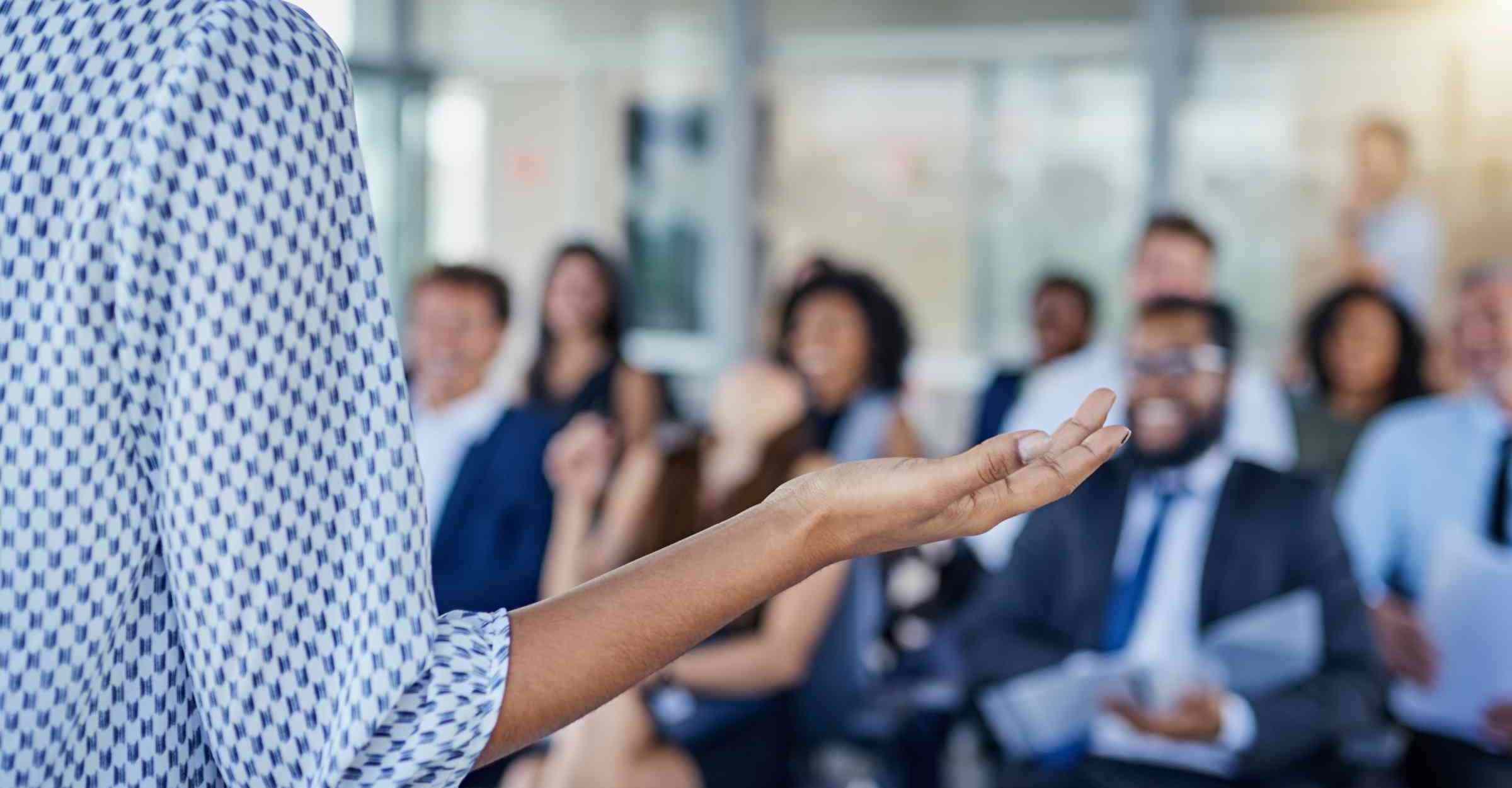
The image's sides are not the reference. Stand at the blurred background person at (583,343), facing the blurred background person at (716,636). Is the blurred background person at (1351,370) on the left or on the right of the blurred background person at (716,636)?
left

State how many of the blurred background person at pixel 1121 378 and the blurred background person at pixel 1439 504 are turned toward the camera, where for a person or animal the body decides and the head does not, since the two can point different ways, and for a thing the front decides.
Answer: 2

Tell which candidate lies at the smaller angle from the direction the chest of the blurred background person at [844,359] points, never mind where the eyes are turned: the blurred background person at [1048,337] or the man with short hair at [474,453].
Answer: the man with short hair

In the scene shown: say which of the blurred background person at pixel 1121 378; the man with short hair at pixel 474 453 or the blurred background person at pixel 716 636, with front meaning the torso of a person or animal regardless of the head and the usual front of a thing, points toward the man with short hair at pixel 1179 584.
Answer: the blurred background person at pixel 1121 378

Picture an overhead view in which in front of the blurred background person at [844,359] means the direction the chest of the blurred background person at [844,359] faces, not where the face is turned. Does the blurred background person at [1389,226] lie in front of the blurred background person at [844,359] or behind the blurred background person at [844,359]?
behind

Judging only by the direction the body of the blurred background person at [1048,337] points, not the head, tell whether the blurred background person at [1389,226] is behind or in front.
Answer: behind
